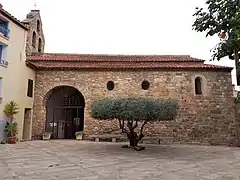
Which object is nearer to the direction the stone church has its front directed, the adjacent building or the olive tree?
the olive tree

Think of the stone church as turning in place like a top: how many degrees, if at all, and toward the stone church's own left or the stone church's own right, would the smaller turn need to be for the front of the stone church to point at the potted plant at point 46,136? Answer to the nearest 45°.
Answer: approximately 90° to the stone church's own right

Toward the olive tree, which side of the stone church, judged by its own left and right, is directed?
front

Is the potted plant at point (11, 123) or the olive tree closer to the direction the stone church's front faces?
the olive tree

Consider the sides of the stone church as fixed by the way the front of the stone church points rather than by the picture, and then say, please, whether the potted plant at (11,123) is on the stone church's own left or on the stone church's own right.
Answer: on the stone church's own right

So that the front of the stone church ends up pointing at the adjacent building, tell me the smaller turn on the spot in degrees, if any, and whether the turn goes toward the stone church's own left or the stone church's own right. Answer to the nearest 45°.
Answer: approximately 90° to the stone church's own right

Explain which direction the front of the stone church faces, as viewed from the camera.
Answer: facing the viewer

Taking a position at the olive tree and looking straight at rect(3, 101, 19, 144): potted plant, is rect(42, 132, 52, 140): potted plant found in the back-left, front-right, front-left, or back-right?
front-right
